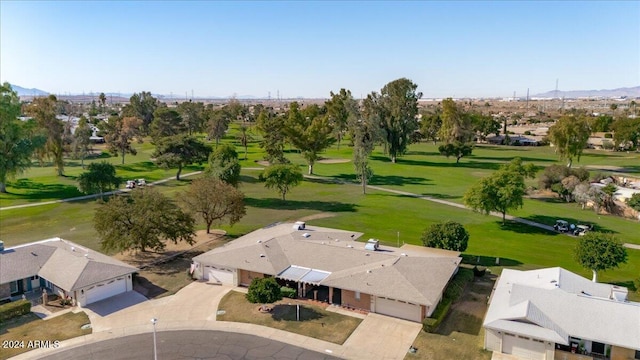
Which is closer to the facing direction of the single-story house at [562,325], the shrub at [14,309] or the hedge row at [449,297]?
the shrub

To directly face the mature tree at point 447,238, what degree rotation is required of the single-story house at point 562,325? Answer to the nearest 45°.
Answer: approximately 135° to its right

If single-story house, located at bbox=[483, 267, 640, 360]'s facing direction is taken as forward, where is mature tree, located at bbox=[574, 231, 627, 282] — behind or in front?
behind

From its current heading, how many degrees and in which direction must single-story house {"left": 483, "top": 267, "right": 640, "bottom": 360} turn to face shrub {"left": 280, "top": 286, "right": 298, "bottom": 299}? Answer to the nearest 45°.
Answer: approximately 90° to its right

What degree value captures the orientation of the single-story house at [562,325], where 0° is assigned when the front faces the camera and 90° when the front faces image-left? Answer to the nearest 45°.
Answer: approximately 0°

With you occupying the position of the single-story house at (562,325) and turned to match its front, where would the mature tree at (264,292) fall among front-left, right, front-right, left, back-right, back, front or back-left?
right

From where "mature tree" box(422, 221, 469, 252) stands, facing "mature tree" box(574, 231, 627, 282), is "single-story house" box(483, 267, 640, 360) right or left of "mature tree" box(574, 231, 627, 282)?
right

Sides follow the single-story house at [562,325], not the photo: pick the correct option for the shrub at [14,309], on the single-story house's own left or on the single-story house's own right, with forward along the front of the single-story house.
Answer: on the single-story house's own right

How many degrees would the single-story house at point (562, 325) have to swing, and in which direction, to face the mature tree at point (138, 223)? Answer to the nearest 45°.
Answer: approximately 90° to its right

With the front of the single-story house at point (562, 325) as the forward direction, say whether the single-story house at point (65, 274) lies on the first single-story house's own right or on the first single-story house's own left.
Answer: on the first single-story house's own right
